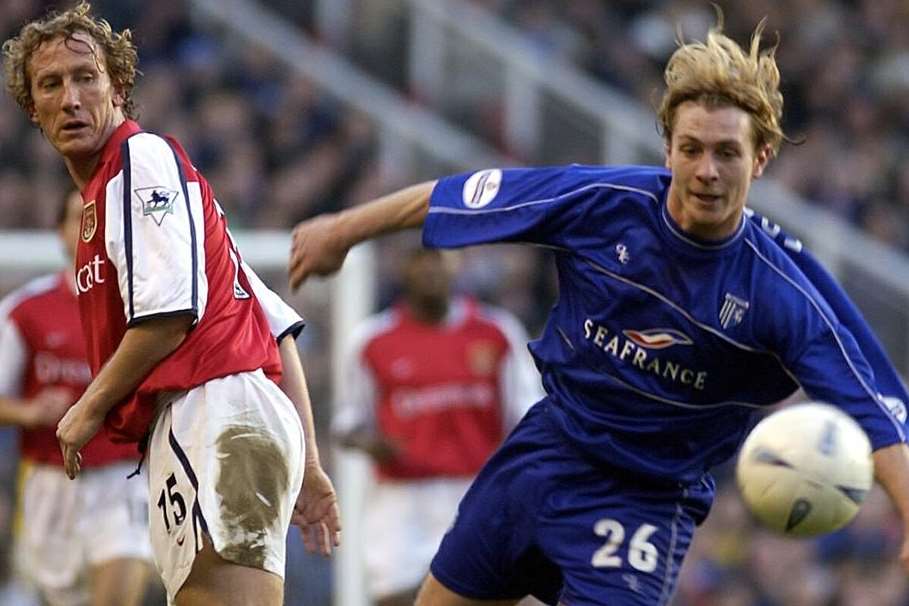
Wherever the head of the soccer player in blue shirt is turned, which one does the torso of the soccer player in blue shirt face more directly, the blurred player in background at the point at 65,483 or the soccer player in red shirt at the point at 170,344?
the soccer player in red shirt

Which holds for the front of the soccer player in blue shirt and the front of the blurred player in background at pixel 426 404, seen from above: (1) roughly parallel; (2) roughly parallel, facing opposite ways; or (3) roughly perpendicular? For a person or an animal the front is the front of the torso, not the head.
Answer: roughly parallel

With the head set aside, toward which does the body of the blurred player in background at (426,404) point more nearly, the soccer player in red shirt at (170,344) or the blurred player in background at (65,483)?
the soccer player in red shirt

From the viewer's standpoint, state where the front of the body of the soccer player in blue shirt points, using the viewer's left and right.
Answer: facing the viewer

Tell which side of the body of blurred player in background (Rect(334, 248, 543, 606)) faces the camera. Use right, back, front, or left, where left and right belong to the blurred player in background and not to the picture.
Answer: front

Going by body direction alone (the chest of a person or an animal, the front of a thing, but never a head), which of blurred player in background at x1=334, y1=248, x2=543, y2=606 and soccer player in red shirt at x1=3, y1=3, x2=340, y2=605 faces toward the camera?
the blurred player in background

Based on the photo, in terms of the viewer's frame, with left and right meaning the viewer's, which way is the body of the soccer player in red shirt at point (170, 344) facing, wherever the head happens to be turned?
facing to the left of the viewer

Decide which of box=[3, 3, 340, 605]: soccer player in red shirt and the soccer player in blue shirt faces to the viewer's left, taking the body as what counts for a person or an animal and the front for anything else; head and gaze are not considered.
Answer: the soccer player in red shirt

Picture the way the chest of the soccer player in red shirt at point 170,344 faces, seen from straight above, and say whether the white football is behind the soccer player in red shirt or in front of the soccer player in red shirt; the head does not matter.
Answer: behind

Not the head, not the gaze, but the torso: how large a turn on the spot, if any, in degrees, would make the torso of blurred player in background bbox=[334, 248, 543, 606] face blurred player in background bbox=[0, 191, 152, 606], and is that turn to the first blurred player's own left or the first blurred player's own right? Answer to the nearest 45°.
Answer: approximately 45° to the first blurred player's own right

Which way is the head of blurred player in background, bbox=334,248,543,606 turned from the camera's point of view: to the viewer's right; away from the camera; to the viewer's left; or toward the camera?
toward the camera

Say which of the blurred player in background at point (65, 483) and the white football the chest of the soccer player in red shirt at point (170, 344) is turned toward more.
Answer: the blurred player in background

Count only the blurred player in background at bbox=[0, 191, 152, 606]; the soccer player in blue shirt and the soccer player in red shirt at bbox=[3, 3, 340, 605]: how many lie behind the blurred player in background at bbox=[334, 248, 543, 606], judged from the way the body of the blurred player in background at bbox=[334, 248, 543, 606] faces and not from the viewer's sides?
0
